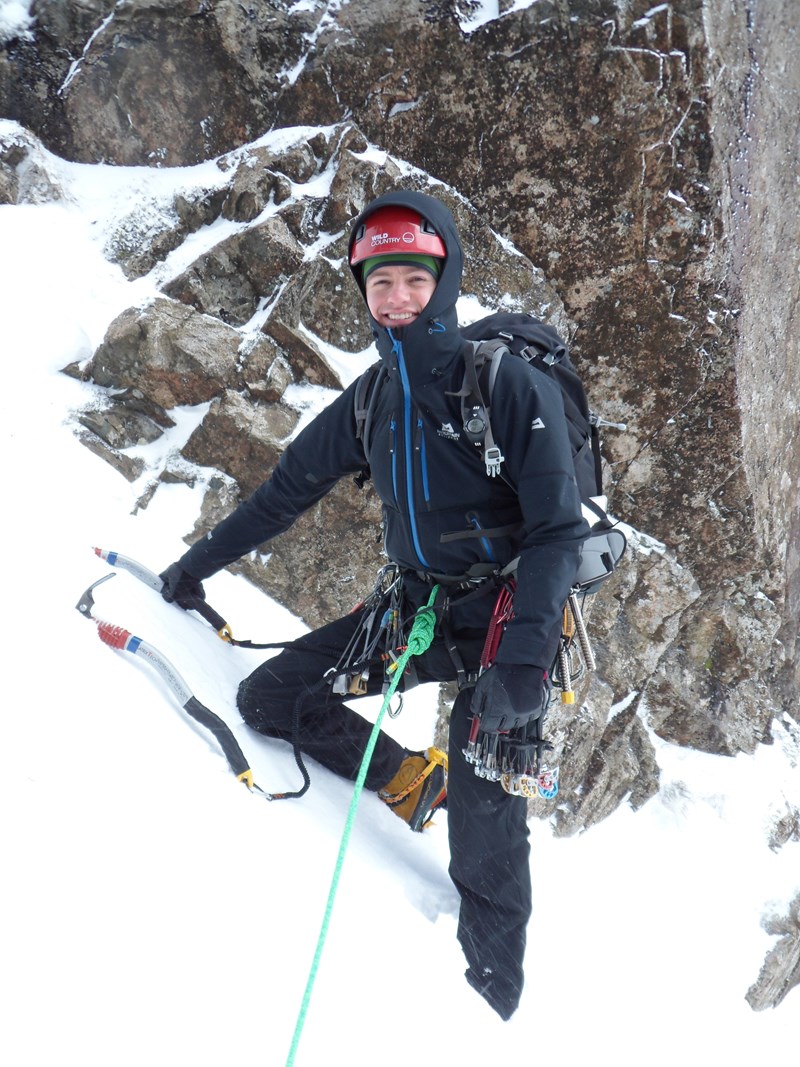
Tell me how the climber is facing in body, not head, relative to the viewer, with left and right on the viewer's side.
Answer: facing the viewer and to the left of the viewer
